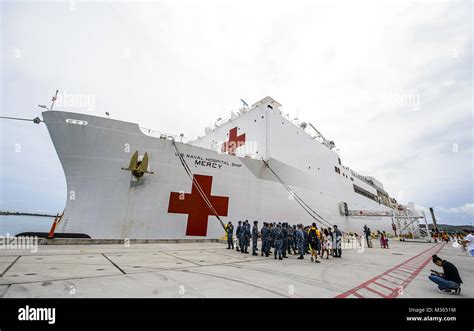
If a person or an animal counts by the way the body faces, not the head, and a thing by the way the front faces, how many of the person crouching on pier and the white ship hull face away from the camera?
0

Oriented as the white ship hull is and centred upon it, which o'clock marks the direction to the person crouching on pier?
The person crouching on pier is roughly at 9 o'clock from the white ship hull.

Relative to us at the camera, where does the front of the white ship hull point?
facing the viewer and to the left of the viewer

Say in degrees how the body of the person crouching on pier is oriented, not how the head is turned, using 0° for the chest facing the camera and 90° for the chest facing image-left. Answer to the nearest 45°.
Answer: approximately 90°

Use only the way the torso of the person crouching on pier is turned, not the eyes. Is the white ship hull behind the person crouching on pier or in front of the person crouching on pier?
in front
